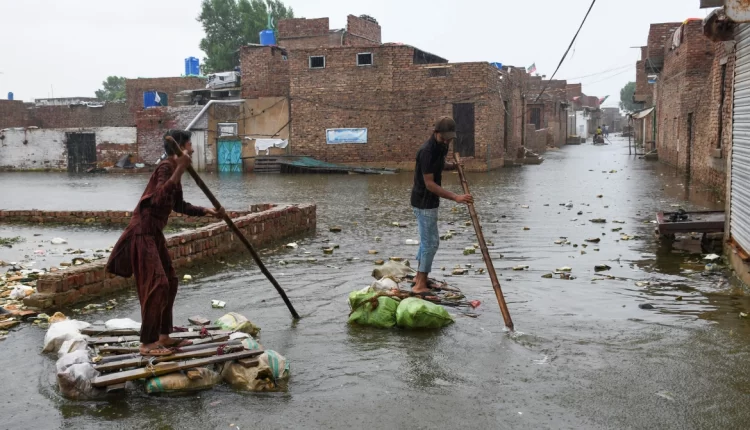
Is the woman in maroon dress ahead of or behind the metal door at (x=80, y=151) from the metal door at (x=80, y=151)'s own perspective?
ahead

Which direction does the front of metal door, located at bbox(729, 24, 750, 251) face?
to the viewer's left

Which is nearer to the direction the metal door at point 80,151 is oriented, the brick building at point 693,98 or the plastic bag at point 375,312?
the plastic bag

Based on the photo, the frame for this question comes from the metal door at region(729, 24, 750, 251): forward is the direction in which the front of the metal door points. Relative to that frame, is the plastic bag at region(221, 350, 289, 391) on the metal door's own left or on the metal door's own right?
on the metal door's own left

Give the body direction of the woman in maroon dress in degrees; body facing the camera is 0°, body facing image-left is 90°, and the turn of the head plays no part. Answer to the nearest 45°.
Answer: approximately 270°

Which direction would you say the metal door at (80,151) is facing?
toward the camera

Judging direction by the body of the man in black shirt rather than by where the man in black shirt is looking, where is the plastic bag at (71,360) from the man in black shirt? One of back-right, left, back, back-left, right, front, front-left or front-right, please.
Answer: back-right

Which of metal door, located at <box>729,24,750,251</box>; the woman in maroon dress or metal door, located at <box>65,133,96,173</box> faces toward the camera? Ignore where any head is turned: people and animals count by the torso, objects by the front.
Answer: metal door, located at <box>65,133,96,173</box>

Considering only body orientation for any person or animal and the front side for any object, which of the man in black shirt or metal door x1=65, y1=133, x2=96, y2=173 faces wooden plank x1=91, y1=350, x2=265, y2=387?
the metal door

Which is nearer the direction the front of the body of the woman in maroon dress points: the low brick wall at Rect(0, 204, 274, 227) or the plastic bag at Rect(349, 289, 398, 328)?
the plastic bag

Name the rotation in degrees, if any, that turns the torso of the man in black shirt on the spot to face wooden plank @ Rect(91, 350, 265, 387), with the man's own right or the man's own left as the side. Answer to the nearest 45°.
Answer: approximately 135° to the man's own right

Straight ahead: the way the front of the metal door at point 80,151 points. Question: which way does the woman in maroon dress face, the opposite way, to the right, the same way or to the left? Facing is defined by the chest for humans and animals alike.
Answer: to the left
